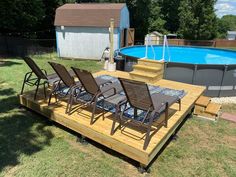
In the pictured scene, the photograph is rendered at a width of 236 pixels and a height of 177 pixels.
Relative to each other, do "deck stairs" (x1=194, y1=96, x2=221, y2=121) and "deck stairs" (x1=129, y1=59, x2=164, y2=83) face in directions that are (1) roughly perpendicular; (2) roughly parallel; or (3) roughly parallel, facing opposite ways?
roughly perpendicular

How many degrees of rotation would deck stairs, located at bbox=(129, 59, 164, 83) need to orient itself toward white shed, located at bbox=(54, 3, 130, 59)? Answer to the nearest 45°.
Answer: approximately 90° to its right

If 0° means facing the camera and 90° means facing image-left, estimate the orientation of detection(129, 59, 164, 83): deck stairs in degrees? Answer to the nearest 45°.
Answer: approximately 45°

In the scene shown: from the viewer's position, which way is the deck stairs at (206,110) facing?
facing the viewer and to the right of the viewer

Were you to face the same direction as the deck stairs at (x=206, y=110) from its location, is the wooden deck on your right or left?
on your right

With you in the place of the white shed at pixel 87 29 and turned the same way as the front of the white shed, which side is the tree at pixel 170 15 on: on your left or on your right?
on your left
